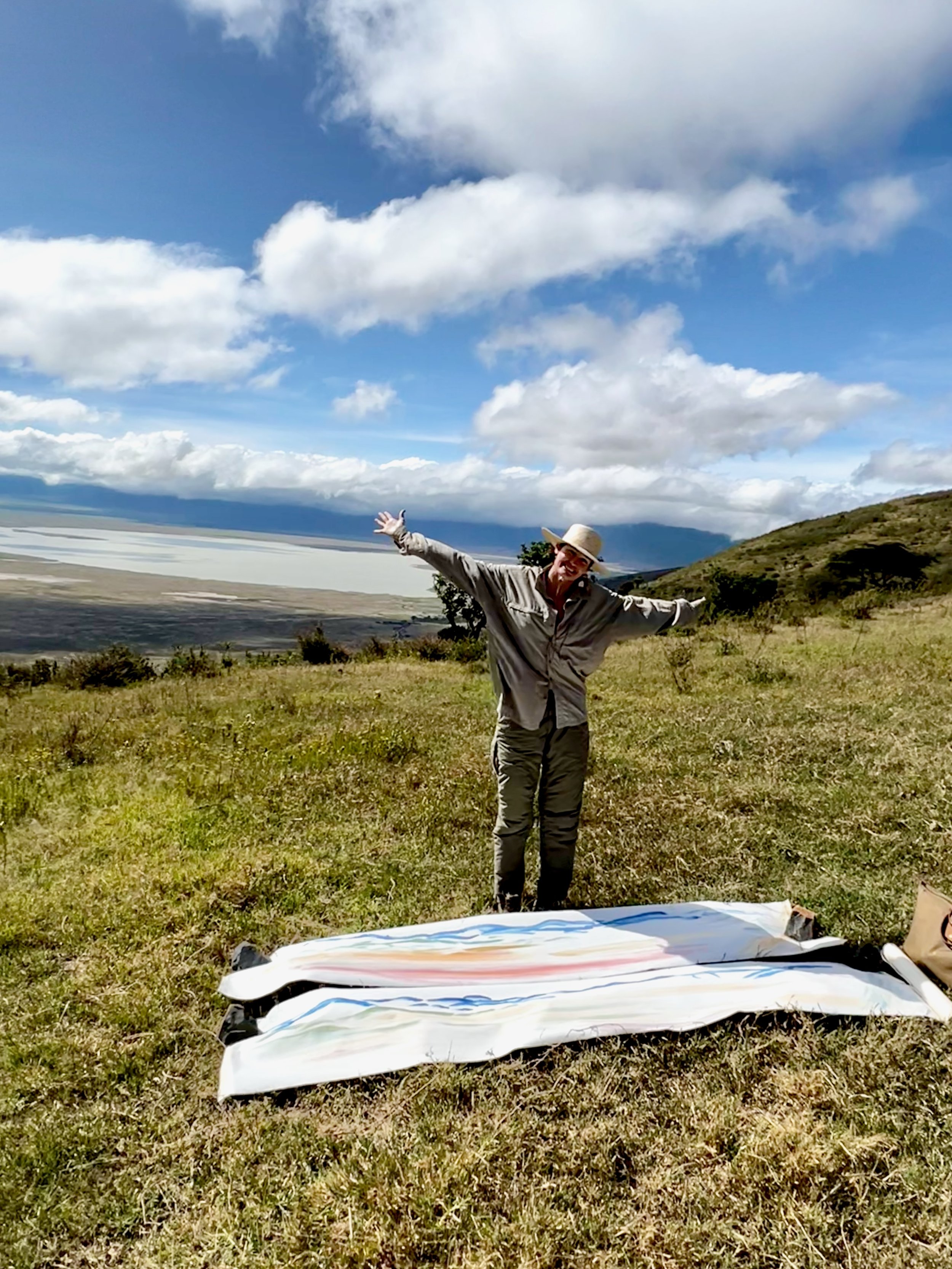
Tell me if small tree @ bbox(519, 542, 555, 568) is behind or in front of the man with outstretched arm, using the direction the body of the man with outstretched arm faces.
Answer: behind

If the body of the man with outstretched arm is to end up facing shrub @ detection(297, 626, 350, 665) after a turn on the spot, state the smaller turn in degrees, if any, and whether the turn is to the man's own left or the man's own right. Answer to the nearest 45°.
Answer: approximately 180°

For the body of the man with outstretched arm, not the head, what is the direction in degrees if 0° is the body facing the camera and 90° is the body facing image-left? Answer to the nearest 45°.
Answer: approximately 0°

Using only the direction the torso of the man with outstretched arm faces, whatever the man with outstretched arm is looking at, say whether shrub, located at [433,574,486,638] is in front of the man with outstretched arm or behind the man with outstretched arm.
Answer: behind

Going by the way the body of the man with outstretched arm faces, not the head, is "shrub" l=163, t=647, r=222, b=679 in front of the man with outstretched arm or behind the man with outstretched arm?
behind

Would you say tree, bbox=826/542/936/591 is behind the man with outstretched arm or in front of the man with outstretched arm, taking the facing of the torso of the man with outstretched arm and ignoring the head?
behind
